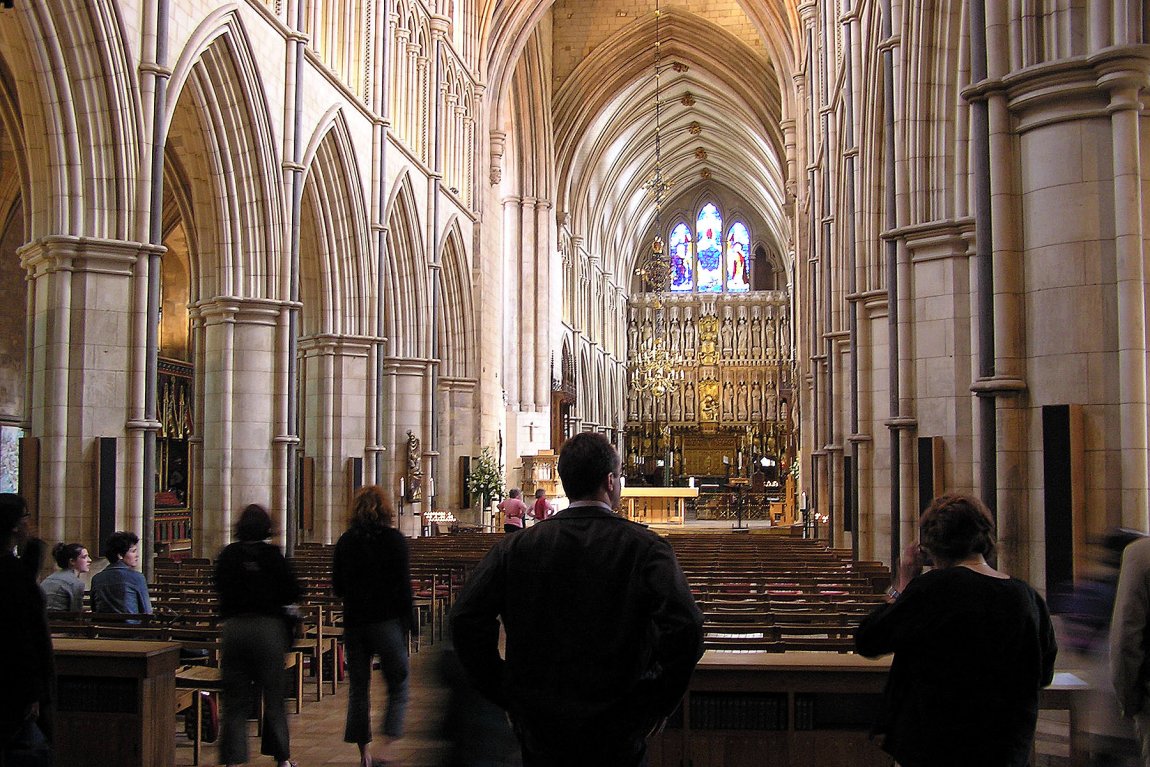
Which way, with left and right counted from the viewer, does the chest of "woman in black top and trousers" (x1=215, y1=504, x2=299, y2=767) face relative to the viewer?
facing away from the viewer

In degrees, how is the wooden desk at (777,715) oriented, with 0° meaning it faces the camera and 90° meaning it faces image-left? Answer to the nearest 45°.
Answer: approximately 0°

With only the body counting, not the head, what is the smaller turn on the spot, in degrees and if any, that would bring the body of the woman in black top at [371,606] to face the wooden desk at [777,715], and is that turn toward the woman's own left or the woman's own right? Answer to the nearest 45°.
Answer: approximately 135° to the woman's own right

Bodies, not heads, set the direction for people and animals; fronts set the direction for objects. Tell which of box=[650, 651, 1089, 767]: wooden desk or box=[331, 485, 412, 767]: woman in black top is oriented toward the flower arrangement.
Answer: the woman in black top

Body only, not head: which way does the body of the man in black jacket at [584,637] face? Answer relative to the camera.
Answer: away from the camera

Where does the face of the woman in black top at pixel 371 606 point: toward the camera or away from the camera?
away from the camera

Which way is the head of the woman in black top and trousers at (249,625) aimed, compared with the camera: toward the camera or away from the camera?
away from the camera

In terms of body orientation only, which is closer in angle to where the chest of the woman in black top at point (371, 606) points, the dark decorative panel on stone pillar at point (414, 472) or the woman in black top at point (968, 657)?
the dark decorative panel on stone pillar

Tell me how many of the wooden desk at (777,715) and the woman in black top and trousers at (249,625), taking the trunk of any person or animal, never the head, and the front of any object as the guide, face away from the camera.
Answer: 1

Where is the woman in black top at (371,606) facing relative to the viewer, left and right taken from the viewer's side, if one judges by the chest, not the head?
facing away from the viewer

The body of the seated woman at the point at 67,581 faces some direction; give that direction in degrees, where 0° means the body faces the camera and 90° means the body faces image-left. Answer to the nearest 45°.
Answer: approximately 225°
